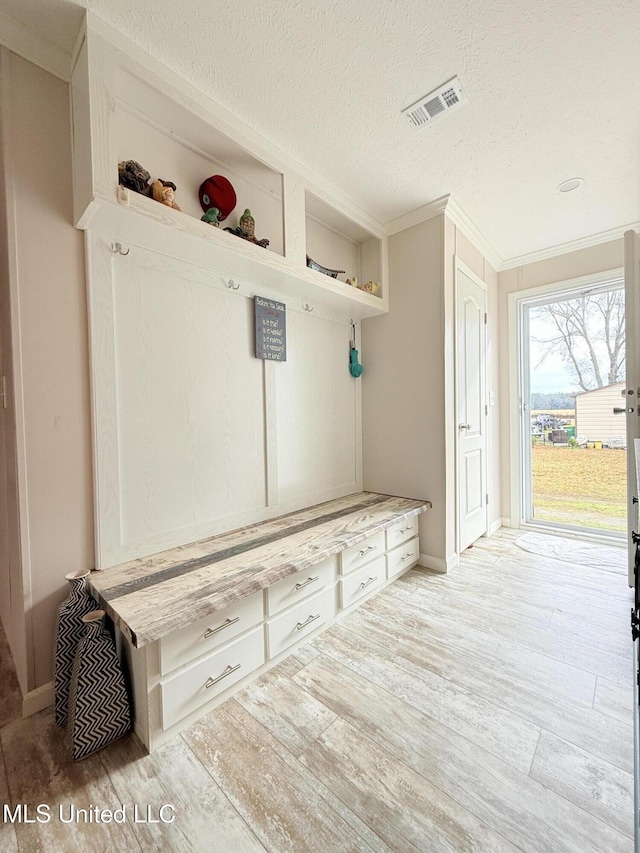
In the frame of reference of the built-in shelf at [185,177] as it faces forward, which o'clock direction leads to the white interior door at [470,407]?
The white interior door is roughly at 10 o'clock from the built-in shelf.

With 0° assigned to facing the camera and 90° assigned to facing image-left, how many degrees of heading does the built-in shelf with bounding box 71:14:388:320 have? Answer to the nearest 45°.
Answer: approximately 315°

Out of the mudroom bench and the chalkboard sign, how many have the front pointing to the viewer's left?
0

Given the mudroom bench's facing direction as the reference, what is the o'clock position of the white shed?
The white shed is roughly at 10 o'clock from the mudroom bench.

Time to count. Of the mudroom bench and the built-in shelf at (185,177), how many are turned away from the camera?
0

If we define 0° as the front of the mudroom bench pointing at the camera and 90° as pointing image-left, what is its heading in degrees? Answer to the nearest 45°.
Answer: approximately 315°
